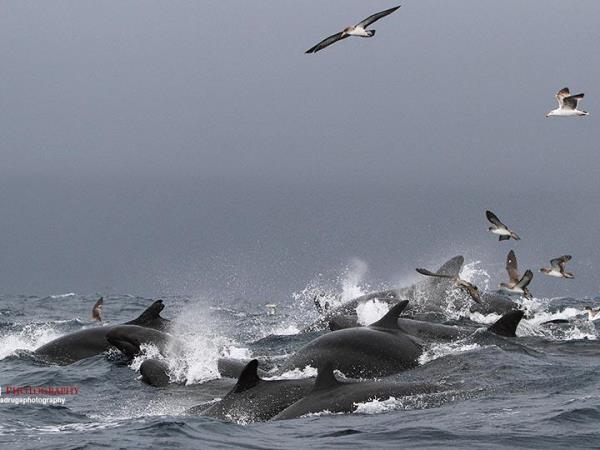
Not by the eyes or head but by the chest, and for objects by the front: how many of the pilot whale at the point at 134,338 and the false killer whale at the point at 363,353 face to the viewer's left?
2

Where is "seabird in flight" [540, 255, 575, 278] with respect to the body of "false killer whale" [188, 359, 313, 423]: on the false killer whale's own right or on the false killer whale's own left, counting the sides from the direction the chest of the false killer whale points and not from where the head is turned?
on the false killer whale's own right

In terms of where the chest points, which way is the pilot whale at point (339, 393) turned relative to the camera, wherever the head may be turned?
to the viewer's left

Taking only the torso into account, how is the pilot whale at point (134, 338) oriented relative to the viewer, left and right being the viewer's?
facing to the left of the viewer

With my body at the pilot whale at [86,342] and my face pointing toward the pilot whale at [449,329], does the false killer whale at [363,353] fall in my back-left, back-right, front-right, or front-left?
front-right

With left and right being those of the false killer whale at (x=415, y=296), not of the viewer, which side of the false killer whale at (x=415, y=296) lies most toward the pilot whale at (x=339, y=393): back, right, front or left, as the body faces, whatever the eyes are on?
left

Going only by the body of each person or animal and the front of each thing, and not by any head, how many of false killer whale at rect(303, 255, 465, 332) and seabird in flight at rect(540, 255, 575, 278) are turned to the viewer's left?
2

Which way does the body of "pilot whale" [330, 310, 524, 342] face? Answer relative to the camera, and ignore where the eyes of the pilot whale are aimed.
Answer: to the viewer's left

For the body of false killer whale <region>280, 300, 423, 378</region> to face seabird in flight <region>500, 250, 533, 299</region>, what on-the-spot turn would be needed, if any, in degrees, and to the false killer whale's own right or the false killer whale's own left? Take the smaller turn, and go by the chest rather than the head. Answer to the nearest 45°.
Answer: approximately 135° to the false killer whale's own right

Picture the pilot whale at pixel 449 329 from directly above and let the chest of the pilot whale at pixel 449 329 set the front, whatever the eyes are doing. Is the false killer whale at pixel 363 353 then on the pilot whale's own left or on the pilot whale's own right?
on the pilot whale's own left

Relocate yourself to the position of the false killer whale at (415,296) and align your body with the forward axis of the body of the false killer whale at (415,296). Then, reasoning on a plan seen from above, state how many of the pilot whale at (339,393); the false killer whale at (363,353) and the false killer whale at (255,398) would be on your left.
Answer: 3
